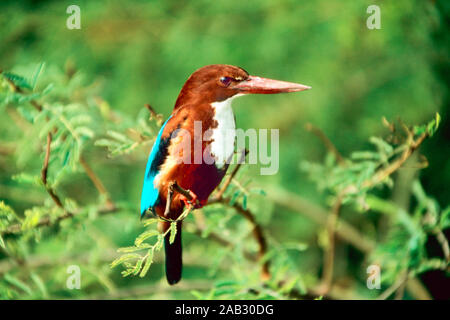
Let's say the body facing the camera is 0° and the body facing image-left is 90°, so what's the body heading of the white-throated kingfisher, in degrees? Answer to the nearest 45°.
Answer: approximately 270°
